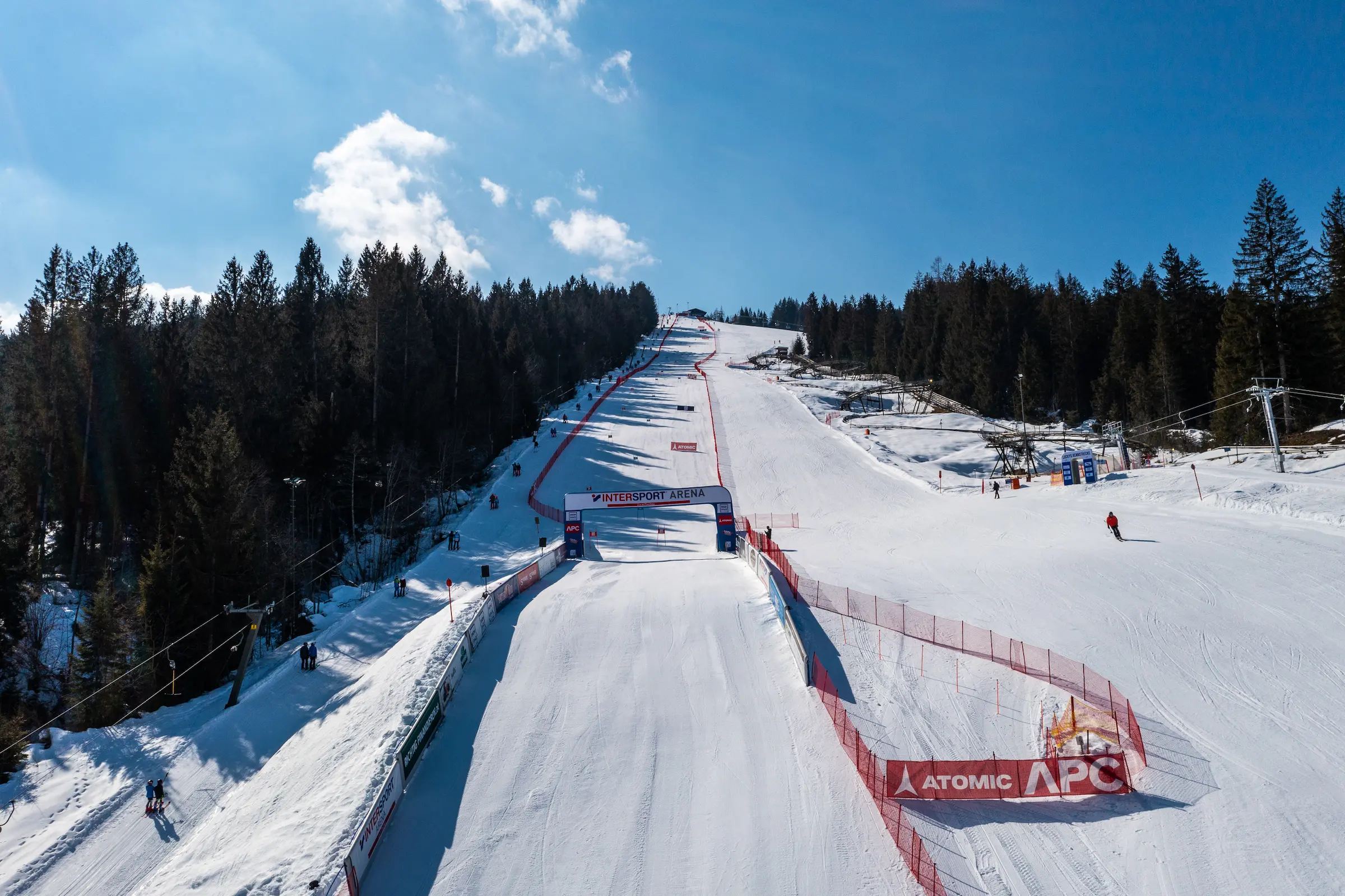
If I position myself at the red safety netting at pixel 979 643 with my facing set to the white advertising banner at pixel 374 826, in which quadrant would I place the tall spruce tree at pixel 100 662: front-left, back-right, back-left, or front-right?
front-right

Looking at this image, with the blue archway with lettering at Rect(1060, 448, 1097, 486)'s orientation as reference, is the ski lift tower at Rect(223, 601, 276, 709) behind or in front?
in front

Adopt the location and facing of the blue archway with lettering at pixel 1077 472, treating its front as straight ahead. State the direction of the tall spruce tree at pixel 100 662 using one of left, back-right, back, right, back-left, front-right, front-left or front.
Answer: front-right

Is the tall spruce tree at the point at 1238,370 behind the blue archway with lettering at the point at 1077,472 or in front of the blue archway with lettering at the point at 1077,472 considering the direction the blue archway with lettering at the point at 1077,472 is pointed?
behind

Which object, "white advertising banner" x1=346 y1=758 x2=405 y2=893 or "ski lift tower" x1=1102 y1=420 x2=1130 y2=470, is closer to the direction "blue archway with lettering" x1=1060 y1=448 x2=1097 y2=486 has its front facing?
the white advertising banner

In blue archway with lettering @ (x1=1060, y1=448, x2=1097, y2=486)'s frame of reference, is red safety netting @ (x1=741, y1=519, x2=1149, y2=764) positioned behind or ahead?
ahead

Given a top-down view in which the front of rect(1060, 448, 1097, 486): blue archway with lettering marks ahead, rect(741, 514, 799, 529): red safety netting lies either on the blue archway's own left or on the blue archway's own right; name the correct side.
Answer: on the blue archway's own right

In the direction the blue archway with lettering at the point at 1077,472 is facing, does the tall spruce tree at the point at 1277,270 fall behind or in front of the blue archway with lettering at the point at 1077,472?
behind

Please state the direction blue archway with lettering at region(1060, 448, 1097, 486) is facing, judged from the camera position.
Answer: facing the viewer

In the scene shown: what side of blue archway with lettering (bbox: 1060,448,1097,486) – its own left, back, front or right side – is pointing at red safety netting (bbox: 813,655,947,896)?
front

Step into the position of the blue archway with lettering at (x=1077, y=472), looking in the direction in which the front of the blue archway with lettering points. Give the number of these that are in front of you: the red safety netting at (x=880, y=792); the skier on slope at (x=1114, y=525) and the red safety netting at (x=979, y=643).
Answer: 3

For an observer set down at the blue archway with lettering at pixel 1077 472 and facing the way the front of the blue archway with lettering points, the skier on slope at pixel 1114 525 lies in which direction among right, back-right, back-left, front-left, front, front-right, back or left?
front

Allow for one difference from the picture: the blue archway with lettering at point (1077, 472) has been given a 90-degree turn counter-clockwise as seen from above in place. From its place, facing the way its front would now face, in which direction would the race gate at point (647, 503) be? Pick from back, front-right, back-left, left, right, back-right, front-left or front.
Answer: back-right

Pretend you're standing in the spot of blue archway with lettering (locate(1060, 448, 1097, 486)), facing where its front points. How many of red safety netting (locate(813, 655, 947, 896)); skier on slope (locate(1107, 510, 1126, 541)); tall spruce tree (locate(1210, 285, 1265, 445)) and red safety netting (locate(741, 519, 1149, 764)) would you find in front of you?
3
